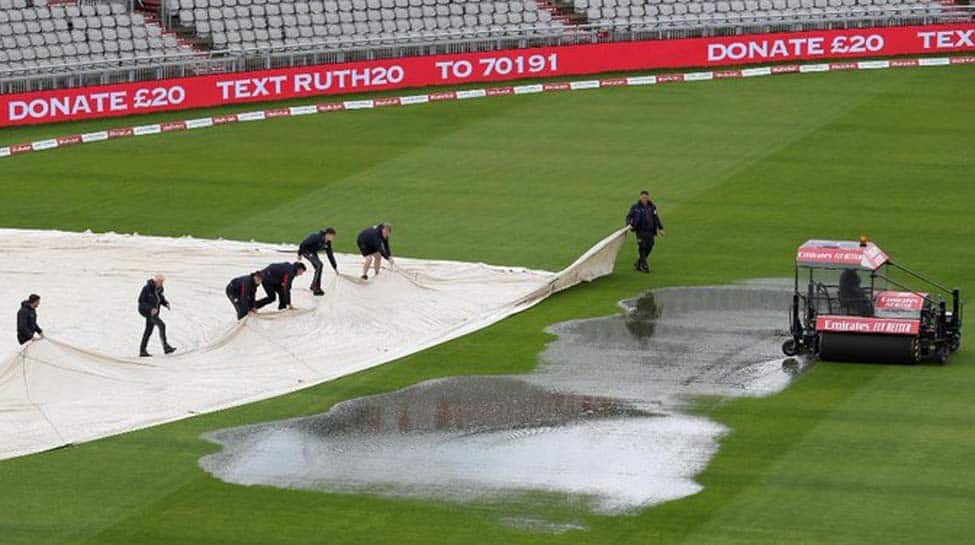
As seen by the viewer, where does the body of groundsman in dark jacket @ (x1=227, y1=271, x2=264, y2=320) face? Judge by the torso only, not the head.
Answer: to the viewer's right

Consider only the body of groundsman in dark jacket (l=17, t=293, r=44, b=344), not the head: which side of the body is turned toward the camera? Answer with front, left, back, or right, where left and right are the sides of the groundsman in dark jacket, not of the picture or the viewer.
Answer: right

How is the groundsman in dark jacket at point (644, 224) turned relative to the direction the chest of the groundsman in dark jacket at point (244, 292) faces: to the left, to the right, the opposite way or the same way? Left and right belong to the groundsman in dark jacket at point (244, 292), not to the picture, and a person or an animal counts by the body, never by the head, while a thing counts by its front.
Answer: to the right
